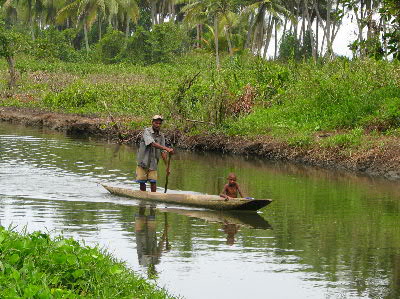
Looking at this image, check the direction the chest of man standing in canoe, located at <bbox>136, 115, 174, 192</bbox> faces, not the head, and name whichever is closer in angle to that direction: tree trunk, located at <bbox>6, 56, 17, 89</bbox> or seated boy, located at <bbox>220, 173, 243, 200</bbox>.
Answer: the seated boy

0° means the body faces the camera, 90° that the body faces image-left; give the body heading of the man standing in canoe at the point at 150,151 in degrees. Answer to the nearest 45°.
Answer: approximately 315°

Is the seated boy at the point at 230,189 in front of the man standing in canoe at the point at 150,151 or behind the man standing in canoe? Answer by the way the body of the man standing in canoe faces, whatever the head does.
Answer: in front

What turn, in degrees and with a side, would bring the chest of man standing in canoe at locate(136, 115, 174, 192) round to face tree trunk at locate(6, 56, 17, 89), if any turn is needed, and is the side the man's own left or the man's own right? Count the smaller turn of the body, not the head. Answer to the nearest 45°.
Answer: approximately 135° to the man's own left
